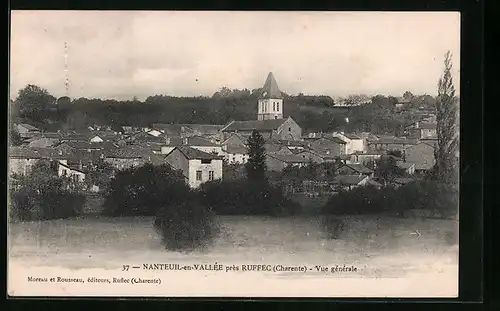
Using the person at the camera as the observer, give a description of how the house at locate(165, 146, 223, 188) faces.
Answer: facing the viewer and to the right of the viewer
